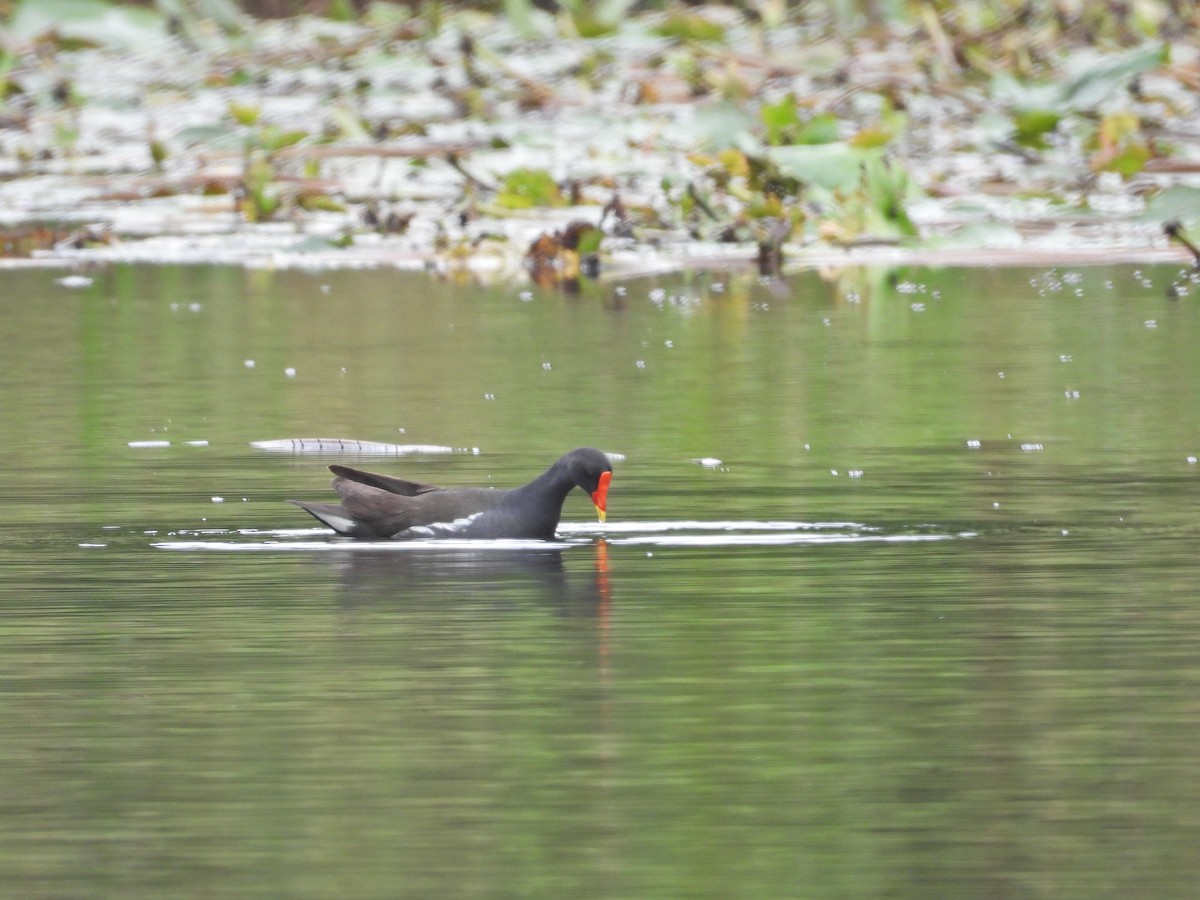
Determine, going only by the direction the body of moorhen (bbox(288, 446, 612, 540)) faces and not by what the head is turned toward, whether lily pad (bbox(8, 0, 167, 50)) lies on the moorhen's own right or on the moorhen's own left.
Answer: on the moorhen's own left

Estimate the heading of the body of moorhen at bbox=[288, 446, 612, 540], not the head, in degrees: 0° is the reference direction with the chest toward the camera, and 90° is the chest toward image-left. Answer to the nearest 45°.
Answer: approximately 270°

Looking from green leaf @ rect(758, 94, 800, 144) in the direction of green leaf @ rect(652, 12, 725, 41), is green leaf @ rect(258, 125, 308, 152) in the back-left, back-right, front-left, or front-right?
front-left

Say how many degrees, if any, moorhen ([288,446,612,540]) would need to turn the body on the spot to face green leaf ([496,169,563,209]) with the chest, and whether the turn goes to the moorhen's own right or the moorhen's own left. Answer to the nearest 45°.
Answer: approximately 90° to the moorhen's own left

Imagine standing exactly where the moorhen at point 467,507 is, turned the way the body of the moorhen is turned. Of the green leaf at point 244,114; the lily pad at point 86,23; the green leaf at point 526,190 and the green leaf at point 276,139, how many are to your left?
4

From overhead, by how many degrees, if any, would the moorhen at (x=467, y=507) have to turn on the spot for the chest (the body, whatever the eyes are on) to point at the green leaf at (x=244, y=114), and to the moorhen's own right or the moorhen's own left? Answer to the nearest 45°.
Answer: approximately 90° to the moorhen's own left

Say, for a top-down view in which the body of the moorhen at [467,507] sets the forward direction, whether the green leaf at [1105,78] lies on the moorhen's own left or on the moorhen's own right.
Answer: on the moorhen's own left

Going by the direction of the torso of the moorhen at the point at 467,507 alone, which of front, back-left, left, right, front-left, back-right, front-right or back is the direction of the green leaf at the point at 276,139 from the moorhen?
left

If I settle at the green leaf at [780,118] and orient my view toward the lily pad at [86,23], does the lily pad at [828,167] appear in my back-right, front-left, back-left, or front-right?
back-left

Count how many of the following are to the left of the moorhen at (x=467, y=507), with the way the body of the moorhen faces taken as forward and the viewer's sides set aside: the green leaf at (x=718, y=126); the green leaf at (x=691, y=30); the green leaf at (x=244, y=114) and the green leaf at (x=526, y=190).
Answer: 4

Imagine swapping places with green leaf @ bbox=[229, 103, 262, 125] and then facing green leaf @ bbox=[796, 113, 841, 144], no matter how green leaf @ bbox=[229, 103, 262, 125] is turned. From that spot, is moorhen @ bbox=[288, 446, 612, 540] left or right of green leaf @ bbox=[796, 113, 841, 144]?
right

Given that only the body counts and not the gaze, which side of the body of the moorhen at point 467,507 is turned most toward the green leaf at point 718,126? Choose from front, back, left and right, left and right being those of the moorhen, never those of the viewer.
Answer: left
